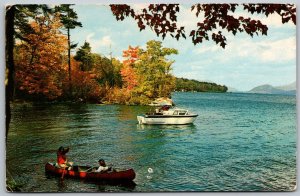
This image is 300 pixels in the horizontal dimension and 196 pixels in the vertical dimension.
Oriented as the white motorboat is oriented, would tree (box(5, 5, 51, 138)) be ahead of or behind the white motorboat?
behind

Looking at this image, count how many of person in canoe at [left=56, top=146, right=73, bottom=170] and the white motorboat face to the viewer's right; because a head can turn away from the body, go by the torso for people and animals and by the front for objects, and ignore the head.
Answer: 2

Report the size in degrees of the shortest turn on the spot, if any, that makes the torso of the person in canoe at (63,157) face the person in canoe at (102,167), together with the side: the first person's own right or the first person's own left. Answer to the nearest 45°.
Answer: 0° — they already face them

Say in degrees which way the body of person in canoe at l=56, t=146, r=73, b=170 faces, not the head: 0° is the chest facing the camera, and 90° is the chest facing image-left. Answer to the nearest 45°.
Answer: approximately 270°

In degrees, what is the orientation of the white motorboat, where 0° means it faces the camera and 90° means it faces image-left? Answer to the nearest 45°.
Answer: approximately 270°

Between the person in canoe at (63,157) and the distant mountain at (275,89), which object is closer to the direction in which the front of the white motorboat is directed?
the distant mountain
